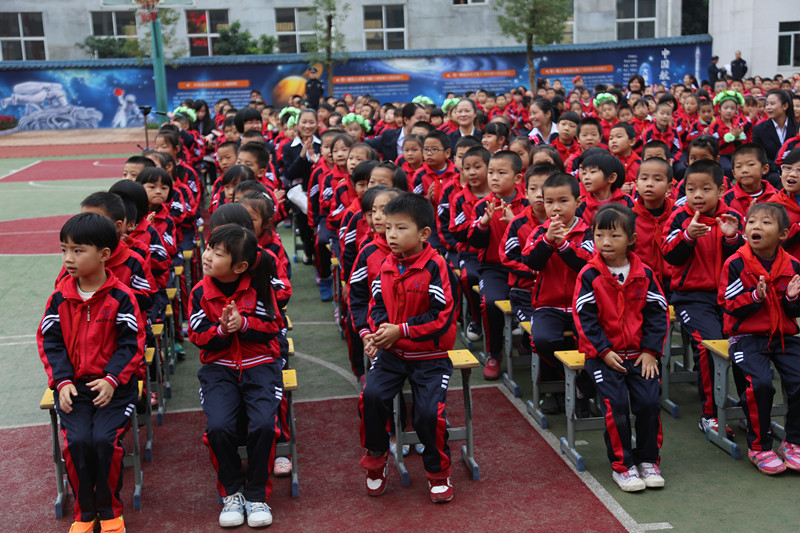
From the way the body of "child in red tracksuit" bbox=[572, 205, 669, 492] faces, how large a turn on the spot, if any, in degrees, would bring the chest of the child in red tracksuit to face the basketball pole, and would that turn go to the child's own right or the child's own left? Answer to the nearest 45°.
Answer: approximately 135° to the child's own right

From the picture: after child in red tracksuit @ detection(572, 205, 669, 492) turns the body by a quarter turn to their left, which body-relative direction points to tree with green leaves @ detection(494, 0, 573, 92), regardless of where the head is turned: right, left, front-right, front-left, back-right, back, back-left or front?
left

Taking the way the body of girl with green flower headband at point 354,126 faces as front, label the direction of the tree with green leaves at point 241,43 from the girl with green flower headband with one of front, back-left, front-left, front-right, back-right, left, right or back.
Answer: back-right

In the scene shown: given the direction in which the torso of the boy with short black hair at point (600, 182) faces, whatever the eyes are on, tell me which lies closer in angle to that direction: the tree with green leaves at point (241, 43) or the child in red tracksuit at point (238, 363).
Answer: the child in red tracksuit

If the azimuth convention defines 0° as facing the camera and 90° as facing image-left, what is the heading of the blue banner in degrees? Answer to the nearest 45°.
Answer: approximately 0°

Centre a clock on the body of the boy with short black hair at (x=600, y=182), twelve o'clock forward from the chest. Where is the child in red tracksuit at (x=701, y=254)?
The child in red tracksuit is roughly at 9 o'clock from the boy with short black hair.
